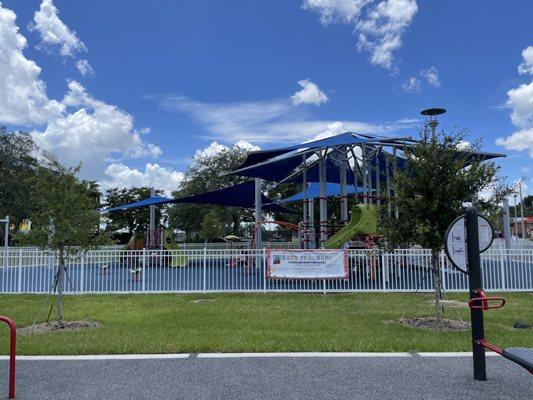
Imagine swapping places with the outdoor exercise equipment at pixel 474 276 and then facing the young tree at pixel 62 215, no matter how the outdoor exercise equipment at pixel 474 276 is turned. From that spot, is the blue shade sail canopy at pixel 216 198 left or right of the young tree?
right

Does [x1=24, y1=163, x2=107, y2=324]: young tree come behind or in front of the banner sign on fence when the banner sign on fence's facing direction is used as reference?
in front

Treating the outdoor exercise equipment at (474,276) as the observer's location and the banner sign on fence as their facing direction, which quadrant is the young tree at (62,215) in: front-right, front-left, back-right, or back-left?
front-left

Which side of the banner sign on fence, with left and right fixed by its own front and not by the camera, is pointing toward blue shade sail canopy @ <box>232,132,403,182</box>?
back

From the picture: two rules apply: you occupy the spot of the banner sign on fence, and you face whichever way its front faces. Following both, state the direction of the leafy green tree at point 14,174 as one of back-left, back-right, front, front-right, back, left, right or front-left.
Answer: back-right

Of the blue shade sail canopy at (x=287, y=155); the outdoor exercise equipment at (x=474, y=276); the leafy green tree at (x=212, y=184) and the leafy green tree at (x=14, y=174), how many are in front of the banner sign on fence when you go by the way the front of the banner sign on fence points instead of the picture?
1

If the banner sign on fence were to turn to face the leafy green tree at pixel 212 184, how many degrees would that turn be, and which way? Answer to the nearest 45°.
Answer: approximately 180°

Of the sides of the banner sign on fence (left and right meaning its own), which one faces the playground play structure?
back

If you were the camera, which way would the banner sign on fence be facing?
facing the viewer

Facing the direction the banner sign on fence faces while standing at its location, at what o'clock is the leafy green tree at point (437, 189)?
The leafy green tree is roughly at 11 o'clock from the banner sign on fence.

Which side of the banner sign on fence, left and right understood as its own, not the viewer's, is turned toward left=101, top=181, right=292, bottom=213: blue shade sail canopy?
back

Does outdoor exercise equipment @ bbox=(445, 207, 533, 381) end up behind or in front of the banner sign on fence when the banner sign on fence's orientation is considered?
in front
